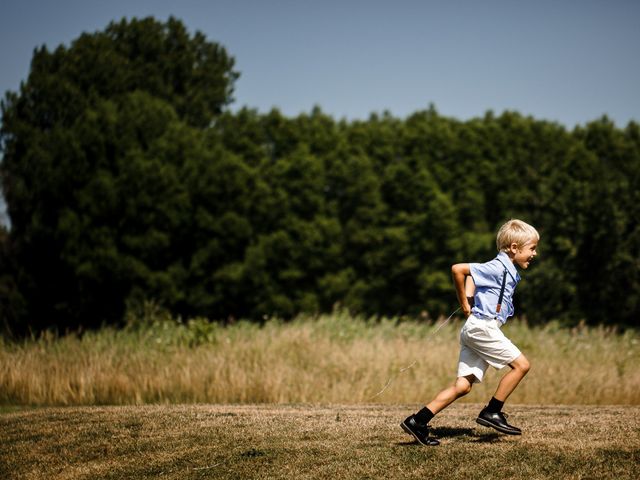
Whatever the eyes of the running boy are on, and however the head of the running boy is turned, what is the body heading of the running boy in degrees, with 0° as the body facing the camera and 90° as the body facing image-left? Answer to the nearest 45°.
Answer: approximately 270°

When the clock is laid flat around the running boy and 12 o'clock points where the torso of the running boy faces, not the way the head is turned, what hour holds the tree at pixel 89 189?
The tree is roughly at 8 o'clock from the running boy.

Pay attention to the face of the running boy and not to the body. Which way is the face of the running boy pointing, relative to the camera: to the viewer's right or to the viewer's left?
to the viewer's right
